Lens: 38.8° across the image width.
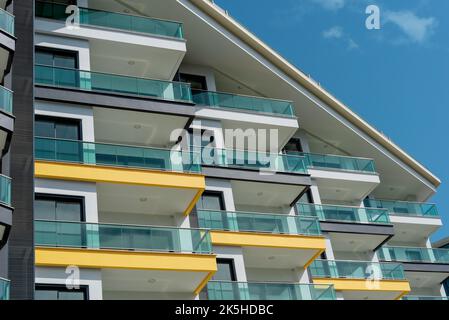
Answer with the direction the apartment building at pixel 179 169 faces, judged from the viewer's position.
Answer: facing the viewer and to the right of the viewer
